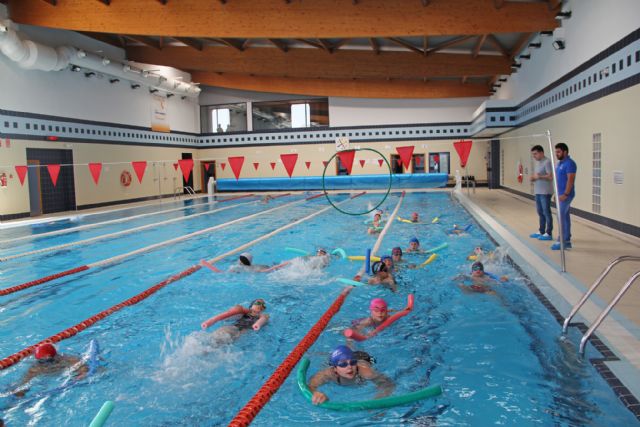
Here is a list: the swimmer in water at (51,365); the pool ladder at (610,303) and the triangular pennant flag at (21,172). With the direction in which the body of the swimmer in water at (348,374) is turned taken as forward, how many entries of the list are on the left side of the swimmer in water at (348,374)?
1

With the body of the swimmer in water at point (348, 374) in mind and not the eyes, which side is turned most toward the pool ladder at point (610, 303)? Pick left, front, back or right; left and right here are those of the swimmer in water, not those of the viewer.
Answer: left

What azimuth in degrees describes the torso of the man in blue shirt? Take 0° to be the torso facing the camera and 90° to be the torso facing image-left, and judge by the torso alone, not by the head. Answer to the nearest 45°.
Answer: approximately 45°

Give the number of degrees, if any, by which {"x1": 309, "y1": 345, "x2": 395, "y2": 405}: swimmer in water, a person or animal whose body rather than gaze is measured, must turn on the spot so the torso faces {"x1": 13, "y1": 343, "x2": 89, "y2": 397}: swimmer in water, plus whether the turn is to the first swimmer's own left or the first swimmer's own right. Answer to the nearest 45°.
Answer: approximately 90° to the first swimmer's own right

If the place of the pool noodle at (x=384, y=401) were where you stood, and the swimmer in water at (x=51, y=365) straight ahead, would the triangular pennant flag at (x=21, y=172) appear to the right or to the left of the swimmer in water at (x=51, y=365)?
right

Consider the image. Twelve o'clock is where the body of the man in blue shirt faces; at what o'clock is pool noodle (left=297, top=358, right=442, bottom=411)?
The pool noodle is roughly at 11 o'clock from the man in blue shirt.

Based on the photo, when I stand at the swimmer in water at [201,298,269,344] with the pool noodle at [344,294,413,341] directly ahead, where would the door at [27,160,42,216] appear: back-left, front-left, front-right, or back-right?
back-left

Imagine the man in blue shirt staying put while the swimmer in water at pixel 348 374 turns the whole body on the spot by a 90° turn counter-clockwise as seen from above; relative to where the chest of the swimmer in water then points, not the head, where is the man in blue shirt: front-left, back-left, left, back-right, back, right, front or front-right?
front-left

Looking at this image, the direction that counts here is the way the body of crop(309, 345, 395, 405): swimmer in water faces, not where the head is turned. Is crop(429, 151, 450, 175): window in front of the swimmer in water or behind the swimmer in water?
behind

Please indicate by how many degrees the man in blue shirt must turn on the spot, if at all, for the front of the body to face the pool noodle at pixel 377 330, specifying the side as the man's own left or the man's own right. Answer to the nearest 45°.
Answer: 0° — they already face it

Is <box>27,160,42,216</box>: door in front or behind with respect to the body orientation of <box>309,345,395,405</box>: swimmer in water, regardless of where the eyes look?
behind

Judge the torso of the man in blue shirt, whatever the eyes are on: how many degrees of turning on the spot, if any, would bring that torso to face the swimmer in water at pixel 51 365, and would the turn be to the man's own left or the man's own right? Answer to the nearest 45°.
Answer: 0° — they already face them

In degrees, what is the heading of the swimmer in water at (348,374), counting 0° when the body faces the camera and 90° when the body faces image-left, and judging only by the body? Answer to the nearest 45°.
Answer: approximately 0°

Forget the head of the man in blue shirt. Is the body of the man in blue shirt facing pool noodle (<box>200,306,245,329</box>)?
yes

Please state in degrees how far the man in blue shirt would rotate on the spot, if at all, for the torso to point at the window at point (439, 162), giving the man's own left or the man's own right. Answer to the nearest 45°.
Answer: approximately 135° to the man's own right
